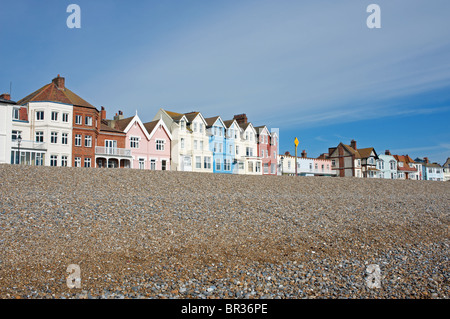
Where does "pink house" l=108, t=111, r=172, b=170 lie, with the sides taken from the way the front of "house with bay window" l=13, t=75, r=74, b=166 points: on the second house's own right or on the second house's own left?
on the second house's own left

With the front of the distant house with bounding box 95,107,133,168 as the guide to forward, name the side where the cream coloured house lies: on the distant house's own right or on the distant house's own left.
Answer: on the distant house's own left

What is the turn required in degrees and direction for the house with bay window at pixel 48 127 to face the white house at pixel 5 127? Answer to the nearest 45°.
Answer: approximately 45° to its right

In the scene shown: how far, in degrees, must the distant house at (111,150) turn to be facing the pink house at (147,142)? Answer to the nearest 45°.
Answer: approximately 135° to its left

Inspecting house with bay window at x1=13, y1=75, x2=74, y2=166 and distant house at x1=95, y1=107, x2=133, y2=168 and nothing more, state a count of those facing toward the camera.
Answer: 2

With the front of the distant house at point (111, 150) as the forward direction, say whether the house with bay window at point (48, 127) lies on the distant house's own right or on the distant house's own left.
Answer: on the distant house's own right

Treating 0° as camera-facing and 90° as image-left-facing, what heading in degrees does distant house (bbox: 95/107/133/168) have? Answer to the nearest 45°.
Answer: approximately 0°

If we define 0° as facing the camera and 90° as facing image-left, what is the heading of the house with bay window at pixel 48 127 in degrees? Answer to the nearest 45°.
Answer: approximately 0°
